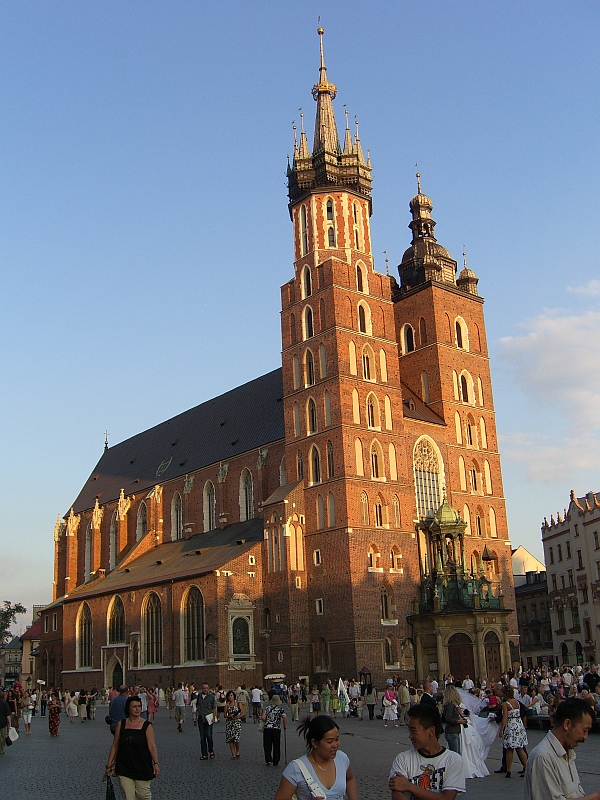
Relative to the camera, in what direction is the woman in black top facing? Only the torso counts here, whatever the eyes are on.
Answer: toward the camera

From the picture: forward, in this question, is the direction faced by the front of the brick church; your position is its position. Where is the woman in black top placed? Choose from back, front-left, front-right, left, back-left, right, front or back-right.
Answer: front-right

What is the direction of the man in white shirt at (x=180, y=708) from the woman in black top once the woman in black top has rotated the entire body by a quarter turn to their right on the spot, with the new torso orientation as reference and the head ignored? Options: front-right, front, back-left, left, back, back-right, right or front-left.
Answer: right

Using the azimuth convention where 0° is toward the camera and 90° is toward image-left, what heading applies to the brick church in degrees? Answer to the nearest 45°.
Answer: approximately 315°

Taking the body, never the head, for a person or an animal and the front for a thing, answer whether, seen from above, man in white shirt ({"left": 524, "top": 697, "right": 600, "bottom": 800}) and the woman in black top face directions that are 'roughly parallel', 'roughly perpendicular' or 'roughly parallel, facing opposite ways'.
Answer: roughly perpendicular

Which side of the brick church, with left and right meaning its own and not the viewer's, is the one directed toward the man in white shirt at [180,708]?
right
